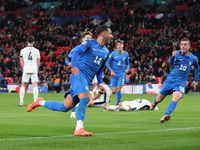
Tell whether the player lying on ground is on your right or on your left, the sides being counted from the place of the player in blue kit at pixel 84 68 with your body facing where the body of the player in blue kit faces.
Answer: on your left

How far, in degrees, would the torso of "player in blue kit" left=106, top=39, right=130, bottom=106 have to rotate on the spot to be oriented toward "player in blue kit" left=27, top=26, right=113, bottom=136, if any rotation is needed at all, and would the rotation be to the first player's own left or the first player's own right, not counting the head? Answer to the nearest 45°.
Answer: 0° — they already face them

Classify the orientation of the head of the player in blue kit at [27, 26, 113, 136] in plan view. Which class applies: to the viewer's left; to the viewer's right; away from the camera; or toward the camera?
to the viewer's right

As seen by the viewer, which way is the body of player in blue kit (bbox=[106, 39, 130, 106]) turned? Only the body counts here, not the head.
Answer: toward the camera
